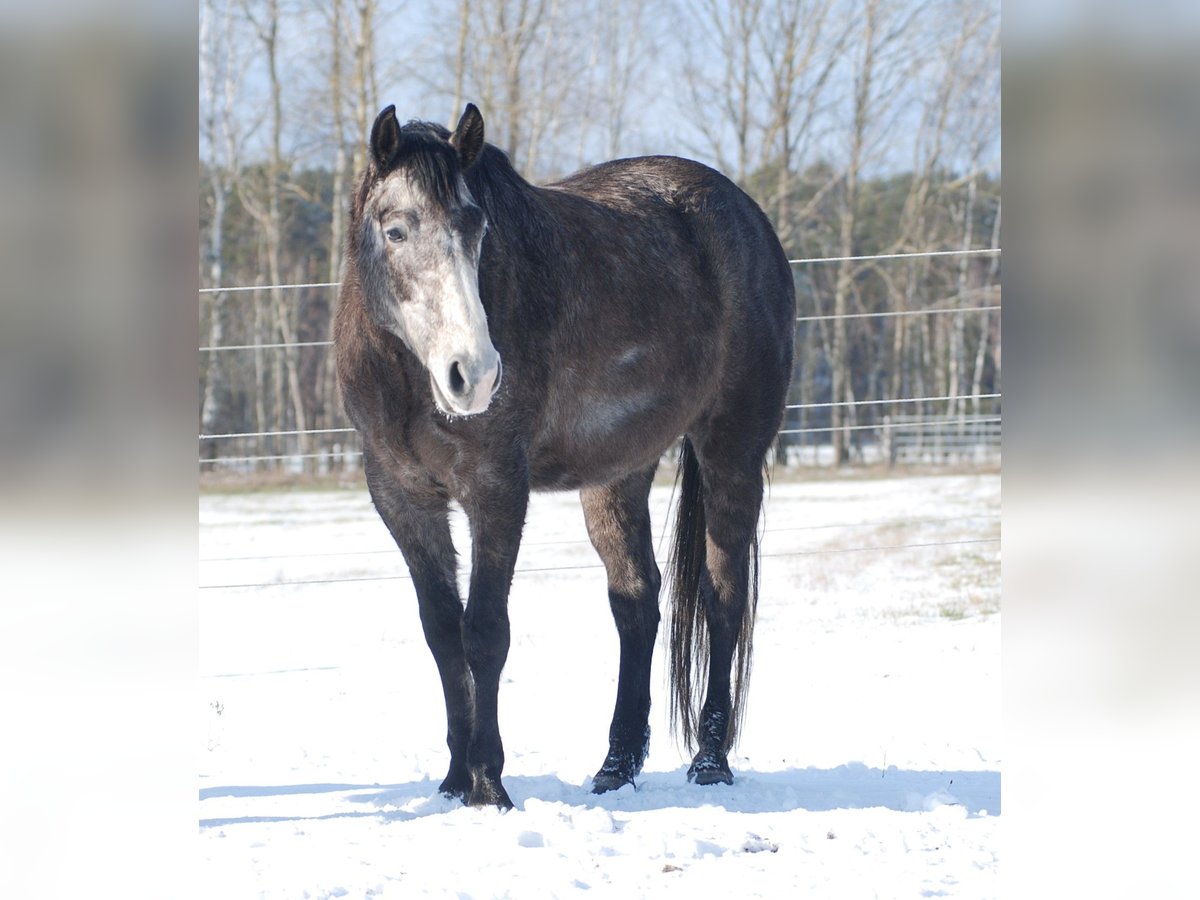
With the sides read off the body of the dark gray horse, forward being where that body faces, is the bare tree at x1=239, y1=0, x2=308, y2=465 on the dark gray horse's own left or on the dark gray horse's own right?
on the dark gray horse's own right

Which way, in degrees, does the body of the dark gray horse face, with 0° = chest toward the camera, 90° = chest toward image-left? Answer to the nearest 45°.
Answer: approximately 45°

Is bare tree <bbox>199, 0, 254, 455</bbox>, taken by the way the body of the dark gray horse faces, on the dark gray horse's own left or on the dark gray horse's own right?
on the dark gray horse's own right
